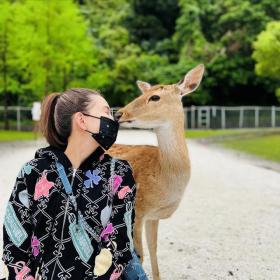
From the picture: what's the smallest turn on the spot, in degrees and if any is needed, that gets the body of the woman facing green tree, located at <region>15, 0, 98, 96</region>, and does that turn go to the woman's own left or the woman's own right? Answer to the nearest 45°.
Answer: approximately 180°

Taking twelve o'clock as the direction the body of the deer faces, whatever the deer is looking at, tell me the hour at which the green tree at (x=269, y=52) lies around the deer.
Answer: The green tree is roughly at 8 o'clock from the deer.

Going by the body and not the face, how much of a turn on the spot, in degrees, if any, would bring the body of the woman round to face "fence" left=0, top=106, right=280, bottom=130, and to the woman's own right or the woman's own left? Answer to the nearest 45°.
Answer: approximately 180°

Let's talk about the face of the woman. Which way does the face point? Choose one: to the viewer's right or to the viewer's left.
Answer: to the viewer's right

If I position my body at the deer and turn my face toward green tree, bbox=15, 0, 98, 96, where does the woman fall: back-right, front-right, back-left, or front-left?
back-left

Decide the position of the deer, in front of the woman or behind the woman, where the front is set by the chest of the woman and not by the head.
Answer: behind

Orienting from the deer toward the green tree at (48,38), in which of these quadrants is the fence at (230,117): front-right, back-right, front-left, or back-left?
front-right

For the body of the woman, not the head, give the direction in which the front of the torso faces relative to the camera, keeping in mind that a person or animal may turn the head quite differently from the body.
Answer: toward the camera
